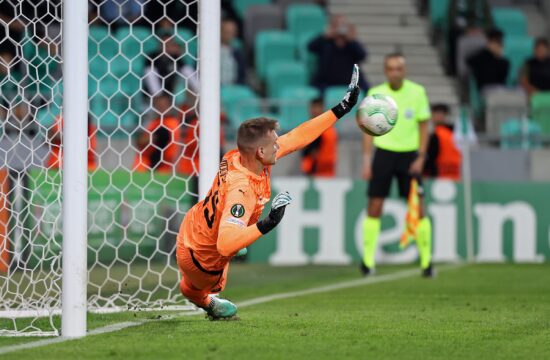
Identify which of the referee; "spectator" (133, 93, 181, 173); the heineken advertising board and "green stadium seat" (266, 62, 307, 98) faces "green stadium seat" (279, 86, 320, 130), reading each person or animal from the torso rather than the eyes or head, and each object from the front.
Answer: "green stadium seat" (266, 62, 307, 98)

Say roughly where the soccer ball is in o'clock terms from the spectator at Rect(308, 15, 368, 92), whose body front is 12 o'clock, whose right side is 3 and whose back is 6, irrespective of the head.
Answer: The soccer ball is roughly at 12 o'clock from the spectator.

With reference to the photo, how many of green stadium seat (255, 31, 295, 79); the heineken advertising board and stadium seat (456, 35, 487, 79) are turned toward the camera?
3

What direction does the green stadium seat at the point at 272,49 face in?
toward the camera

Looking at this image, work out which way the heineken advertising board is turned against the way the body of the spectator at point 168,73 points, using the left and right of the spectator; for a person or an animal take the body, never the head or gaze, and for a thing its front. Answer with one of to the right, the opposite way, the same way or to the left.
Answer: the same way

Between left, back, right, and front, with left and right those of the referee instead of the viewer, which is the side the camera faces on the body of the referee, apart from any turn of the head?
front

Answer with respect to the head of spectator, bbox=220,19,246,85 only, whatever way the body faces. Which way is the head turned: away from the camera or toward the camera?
toward the camera

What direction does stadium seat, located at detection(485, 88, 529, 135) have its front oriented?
toward the camera

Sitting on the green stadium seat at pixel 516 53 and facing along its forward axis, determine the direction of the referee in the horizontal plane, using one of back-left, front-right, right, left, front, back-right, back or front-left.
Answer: front

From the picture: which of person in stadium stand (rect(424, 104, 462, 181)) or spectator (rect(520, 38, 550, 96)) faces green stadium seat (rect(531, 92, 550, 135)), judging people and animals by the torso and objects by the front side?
the spectator

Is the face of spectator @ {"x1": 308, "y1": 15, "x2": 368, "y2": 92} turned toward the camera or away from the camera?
toward the camera

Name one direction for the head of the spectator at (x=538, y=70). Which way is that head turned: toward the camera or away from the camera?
toward the camera

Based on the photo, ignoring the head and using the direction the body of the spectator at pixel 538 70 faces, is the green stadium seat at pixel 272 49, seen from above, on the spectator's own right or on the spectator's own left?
on the spectator's own right

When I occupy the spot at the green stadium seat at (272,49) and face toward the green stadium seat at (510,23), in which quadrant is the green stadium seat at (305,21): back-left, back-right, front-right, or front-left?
front-left

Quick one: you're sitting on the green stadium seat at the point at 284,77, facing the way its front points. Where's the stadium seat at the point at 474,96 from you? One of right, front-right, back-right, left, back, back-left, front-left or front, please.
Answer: left
